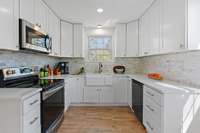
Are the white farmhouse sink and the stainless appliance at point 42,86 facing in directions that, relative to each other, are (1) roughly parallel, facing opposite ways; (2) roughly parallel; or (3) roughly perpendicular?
roughly perpendicular

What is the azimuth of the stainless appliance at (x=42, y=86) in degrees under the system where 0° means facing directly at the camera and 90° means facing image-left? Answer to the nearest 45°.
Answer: approximately 315°

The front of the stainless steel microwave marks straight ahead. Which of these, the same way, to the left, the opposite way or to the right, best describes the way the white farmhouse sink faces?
to the right

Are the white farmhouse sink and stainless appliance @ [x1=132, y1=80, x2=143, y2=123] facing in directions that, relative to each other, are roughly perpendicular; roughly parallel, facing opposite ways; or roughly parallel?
roughly perpendicular

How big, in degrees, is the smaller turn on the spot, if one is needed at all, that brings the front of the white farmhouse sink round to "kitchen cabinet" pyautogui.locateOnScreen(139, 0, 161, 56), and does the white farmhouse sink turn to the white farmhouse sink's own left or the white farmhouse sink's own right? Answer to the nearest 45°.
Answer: approximately 45° to the white farmhouse sink's own left

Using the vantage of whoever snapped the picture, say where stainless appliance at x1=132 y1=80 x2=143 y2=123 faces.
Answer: facing to the left of the viewer

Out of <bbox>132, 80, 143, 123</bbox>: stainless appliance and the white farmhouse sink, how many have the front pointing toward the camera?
1

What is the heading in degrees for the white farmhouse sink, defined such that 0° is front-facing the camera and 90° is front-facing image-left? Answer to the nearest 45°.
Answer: approximately 0°
